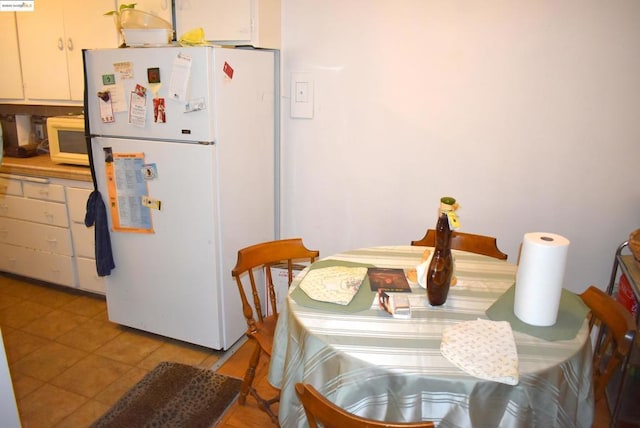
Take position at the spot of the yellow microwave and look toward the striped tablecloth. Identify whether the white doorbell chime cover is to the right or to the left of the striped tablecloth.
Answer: left

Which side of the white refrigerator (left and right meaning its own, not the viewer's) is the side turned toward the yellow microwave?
right

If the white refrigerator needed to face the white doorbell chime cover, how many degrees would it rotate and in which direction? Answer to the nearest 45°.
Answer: approximately 135° to its left

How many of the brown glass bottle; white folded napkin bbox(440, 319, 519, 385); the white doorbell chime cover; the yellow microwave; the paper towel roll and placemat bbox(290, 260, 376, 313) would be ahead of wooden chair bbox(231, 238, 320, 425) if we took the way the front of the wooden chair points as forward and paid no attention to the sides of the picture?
4

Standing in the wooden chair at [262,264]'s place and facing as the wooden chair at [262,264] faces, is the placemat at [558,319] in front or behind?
in front

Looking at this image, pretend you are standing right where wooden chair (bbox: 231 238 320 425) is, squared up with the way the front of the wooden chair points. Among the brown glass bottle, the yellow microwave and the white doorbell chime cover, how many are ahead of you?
1

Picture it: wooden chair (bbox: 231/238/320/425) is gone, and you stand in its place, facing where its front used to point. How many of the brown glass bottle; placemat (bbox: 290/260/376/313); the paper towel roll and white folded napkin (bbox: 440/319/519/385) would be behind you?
0

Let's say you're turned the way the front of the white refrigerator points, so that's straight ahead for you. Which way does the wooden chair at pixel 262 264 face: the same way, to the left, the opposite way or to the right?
to the left

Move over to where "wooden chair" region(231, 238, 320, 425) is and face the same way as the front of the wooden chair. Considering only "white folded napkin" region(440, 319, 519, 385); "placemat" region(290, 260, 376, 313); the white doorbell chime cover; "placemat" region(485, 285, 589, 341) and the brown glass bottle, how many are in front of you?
4

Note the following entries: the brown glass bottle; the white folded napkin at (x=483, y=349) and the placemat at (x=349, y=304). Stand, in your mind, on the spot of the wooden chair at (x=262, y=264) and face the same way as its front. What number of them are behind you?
0

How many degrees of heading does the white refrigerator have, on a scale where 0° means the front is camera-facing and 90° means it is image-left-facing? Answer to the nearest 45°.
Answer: approximately 45°

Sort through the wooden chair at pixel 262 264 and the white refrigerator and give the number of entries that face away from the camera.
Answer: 0

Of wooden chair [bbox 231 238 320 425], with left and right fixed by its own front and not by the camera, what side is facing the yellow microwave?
back

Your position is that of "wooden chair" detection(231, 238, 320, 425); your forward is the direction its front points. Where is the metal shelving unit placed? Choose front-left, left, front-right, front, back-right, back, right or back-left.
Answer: front-left

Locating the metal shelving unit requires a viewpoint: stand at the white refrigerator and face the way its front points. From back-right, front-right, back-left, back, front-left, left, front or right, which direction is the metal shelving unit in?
left

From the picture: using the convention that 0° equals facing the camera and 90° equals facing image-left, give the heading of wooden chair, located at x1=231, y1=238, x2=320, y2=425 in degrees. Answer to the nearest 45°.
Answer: approximately 315°

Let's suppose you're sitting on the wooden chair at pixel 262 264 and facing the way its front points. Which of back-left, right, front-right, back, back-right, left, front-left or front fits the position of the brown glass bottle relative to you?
front

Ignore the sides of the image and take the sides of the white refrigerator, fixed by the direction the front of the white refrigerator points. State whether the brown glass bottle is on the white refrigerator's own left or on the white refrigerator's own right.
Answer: on the white refrigerator's own left

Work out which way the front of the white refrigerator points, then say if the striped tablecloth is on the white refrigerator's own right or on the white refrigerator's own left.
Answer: on the white refrigerator's own left
